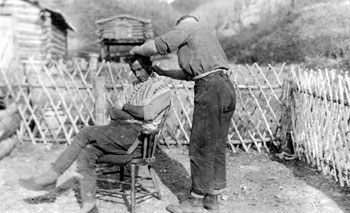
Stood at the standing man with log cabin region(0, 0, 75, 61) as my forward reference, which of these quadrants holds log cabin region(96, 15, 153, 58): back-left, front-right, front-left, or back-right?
front-right

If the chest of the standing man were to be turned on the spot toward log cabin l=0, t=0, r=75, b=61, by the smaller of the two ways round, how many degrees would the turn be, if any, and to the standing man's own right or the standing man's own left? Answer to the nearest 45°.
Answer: approximately 45° to the standing man's own right

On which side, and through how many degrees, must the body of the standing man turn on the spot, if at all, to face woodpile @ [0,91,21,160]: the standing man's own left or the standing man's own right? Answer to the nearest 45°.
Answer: approximately 45° to the standing man's own right

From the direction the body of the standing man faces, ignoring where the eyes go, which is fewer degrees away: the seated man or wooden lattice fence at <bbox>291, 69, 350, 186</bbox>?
the seated man

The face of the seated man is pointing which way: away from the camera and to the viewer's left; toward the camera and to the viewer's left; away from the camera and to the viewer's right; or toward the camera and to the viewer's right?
toward the camera and to the viewer's left

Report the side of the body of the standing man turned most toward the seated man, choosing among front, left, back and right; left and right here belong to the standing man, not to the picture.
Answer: front

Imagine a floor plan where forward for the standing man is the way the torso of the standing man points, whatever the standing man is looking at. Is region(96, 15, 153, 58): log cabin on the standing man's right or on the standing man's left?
on the standing man's right

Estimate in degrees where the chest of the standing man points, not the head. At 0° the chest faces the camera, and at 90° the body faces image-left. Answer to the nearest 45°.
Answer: approximately 90°

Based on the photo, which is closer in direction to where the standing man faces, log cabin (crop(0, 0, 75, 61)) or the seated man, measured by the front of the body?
the seated man
